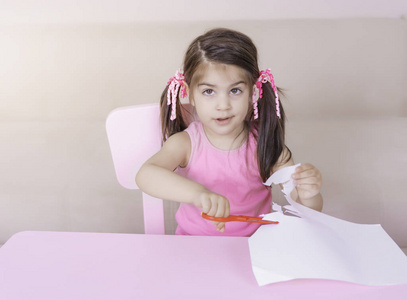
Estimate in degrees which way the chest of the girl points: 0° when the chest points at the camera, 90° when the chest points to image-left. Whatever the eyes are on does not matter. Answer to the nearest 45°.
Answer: approximately 0°
